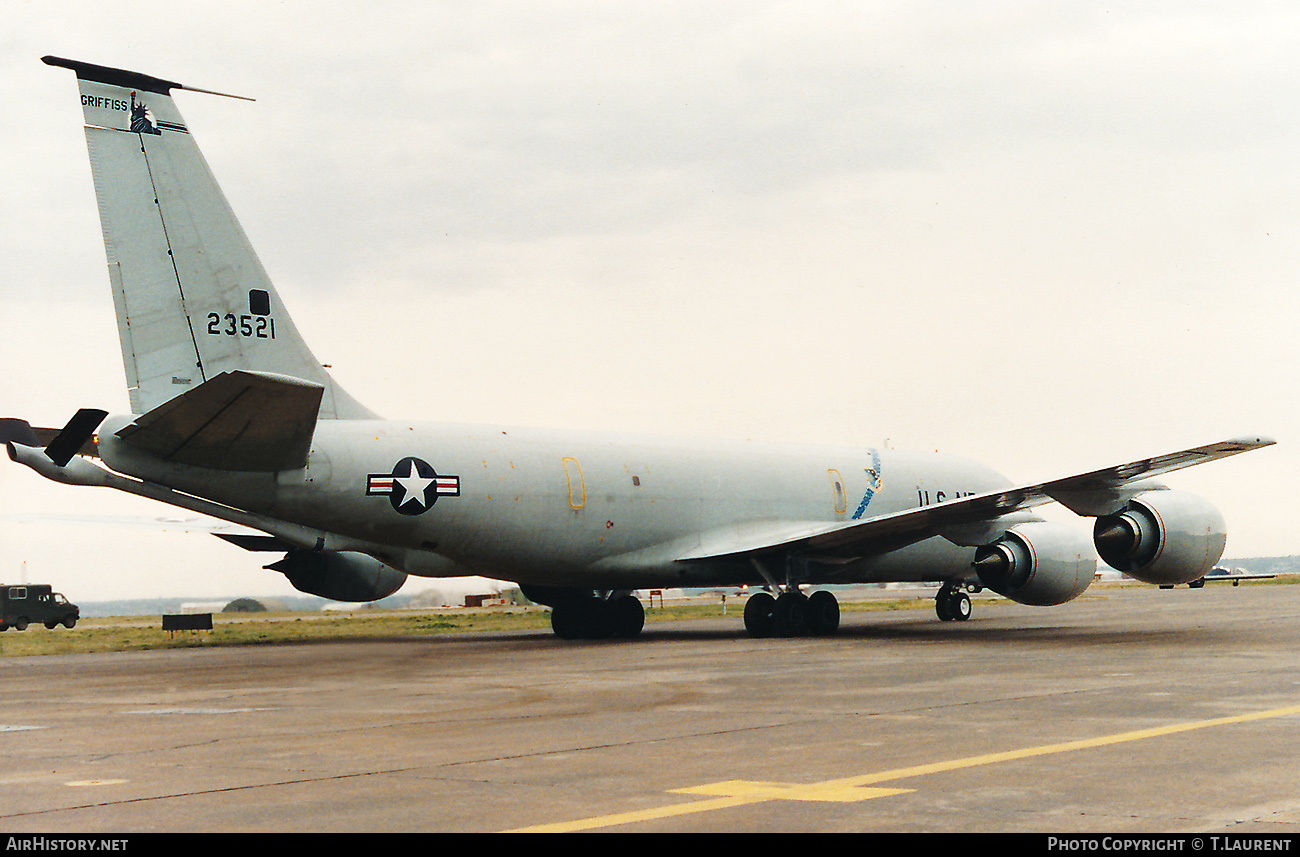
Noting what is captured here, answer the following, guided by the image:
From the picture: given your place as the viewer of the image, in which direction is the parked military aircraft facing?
facing away from the viewer and to the right of the viewer
